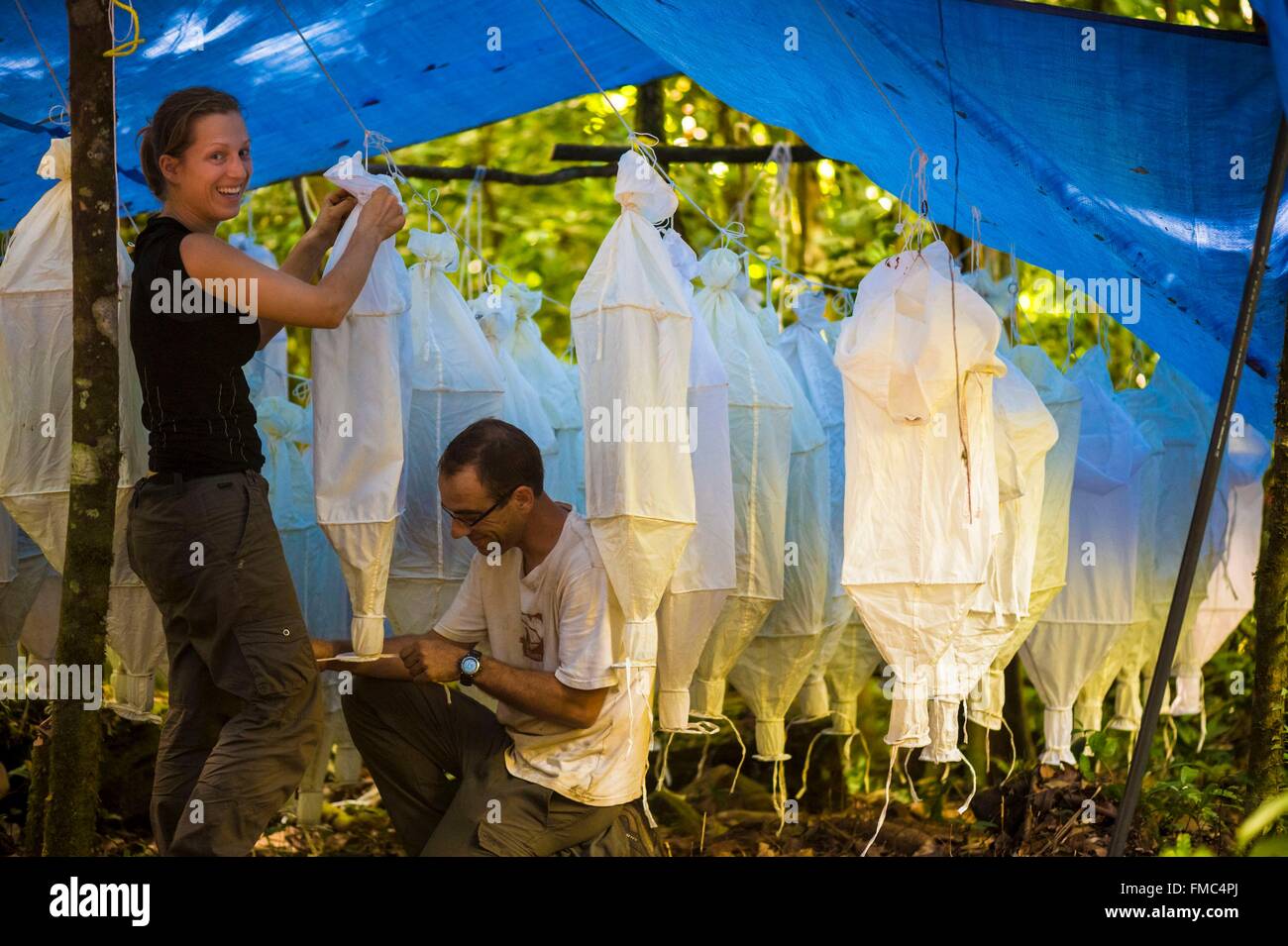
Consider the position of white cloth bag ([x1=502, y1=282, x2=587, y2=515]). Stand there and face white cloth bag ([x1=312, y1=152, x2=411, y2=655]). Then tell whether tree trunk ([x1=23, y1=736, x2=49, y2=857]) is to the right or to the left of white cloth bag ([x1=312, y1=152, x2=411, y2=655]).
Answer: right

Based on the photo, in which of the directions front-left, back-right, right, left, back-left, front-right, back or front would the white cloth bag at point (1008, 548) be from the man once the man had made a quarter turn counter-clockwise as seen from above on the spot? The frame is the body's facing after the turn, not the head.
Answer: front-left

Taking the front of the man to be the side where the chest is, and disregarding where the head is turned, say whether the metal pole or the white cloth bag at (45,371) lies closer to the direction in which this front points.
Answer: the white cloth bag

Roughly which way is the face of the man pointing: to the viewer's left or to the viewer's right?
to the viewer's left

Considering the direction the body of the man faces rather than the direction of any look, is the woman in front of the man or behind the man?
in front

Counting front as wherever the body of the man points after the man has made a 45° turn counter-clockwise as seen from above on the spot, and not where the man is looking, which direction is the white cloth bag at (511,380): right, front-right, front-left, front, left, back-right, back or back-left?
back

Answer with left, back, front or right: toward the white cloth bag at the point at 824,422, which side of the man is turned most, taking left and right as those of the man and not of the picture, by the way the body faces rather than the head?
back

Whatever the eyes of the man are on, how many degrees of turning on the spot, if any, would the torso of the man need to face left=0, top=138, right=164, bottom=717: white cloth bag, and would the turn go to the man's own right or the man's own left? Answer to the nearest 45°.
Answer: approximately 45° to the man's own right
